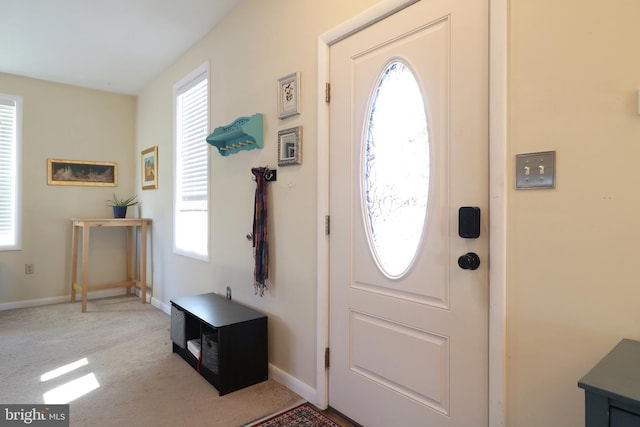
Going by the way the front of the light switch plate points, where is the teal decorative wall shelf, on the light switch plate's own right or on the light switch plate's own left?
on the light switch plate's own right

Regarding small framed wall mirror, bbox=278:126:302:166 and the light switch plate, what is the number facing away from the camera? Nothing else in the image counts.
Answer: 0

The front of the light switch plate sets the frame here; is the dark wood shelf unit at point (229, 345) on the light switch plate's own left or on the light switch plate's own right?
on the light switch plate's own right
